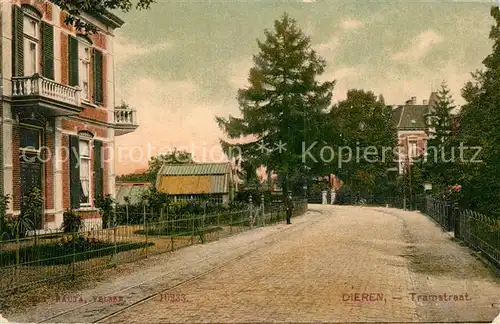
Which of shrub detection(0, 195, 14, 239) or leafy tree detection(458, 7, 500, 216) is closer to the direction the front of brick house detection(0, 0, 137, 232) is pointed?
the leafy tree

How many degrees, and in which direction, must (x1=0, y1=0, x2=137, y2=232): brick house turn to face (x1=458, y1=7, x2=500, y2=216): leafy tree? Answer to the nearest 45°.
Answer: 0° — it already faces it

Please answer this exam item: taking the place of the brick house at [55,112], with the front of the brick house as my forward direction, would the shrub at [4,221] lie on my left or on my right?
on my right

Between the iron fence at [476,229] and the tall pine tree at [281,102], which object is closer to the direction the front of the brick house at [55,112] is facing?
the iron fence

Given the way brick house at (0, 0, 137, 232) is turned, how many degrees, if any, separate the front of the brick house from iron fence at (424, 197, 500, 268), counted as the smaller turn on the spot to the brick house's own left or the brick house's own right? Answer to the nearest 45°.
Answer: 0° — it already faces it

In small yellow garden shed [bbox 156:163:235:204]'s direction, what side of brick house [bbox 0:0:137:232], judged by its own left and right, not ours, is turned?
left

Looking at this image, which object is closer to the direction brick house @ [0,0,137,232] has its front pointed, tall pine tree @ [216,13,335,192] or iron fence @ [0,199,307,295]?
the iron fence

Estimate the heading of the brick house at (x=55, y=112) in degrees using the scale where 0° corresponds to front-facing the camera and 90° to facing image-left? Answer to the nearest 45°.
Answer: approximately 315°
